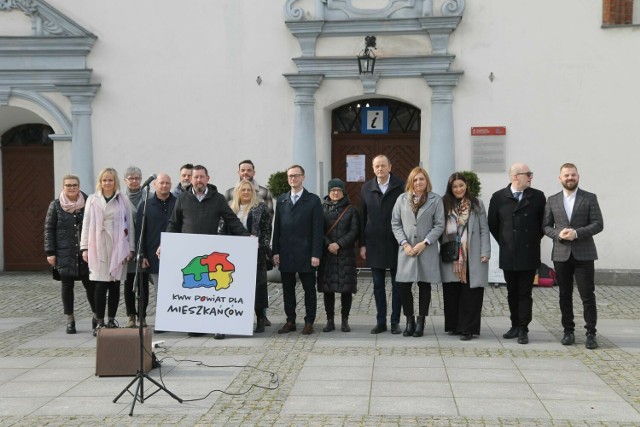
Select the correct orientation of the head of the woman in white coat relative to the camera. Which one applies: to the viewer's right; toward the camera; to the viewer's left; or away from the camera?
toward the camera

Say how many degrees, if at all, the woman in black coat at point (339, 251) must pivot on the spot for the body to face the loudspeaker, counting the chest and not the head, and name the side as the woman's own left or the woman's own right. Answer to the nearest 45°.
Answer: approximately 45° to the woman's own right

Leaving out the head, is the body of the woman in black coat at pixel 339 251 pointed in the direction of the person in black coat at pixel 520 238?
no

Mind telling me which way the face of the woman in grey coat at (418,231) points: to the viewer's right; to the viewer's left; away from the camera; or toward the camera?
toward the camera

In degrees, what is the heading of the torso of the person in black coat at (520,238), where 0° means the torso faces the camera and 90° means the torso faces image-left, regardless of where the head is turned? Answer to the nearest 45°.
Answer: approximately 0°

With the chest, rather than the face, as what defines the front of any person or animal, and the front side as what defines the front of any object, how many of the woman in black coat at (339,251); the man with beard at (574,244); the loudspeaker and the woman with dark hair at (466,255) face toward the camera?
4

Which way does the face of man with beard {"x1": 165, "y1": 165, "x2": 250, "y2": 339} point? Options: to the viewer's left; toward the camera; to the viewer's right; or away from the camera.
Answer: toward the camera

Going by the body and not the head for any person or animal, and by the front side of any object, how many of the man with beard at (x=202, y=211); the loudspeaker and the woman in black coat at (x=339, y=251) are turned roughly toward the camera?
3

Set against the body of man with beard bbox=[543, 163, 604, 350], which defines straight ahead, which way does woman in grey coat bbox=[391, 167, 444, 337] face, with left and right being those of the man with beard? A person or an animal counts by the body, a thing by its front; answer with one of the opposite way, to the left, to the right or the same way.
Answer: the same way

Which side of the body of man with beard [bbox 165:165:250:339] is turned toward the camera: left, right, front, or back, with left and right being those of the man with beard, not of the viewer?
front

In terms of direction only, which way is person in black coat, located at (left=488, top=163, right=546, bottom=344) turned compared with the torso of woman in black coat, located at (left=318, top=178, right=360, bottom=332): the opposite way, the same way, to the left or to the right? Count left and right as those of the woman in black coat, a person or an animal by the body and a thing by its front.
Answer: the same way

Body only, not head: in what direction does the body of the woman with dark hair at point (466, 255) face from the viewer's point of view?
toward the camera

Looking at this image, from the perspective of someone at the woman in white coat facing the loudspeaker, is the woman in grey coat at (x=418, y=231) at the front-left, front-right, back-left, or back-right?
front-left

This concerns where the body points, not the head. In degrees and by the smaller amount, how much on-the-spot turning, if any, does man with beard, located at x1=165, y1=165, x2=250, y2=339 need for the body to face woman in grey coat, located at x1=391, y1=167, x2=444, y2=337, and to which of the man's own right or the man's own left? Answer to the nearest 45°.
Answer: approximately 90° to the man's own left

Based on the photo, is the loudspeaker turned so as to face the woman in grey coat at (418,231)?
no

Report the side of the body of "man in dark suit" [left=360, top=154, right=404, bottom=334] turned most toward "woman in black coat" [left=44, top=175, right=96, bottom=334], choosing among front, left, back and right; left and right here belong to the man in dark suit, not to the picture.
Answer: right

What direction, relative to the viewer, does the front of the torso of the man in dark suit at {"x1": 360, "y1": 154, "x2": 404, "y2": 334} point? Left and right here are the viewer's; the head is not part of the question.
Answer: facing the viewer
